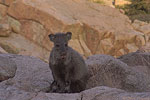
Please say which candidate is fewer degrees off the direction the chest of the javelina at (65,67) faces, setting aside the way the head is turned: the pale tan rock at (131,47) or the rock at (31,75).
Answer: the rock

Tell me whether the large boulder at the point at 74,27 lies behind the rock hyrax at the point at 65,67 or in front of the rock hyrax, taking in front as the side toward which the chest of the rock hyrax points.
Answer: behind

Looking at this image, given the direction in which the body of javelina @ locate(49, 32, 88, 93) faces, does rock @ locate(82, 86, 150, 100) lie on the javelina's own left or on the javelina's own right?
on the javelina's own left

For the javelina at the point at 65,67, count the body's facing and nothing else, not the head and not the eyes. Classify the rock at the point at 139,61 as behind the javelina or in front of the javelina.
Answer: behind

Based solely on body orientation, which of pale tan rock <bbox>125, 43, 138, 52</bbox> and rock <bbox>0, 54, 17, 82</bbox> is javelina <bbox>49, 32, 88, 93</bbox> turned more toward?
the rock

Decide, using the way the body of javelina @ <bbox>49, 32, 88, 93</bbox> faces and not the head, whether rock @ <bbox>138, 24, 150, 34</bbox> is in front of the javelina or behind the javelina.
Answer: behind

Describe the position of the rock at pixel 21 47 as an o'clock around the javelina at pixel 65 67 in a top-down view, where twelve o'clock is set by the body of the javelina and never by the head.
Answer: The rock is roughly at 4 o'clock from the javelina.

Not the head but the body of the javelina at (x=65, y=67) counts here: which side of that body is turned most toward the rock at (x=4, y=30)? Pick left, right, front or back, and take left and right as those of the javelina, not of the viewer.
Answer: right

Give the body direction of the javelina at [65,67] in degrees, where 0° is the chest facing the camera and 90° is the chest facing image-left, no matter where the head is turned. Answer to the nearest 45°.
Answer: approximately 45°

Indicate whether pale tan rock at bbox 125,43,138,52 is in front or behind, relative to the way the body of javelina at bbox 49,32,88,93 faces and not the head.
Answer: behind
